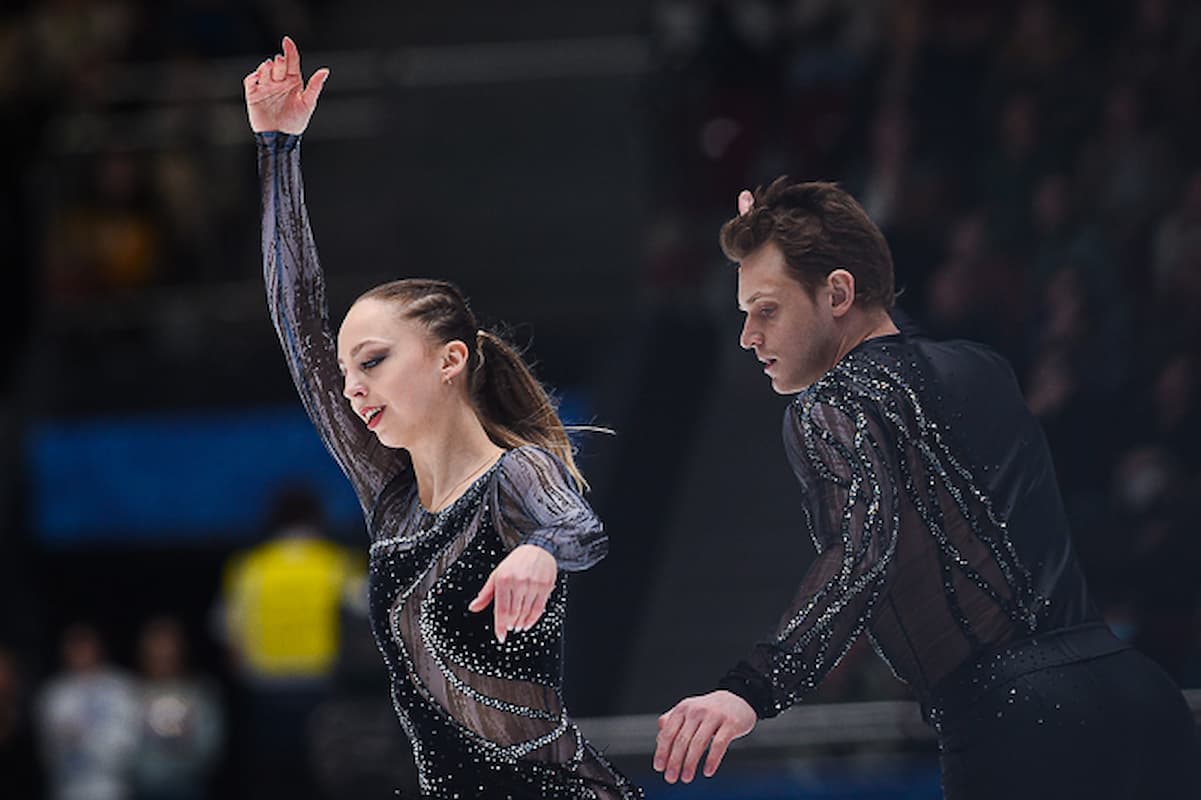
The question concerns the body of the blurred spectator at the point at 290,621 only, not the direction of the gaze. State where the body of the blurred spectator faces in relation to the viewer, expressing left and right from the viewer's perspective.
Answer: facing away from the viewer

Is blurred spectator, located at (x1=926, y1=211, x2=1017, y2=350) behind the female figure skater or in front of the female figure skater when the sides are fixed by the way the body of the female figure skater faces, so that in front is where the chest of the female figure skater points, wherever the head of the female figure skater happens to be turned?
behind

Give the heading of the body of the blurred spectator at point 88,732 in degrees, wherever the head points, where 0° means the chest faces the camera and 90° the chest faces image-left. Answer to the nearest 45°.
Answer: approximately 0°

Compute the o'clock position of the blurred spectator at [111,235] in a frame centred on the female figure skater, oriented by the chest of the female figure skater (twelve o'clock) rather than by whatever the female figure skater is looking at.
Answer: The blurred spectator is roughly at 4 o'clock from the female figure skater.

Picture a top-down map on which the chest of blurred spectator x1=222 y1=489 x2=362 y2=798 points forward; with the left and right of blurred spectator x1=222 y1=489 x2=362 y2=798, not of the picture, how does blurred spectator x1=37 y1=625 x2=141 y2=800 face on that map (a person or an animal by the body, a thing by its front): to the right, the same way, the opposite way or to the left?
the opposite way

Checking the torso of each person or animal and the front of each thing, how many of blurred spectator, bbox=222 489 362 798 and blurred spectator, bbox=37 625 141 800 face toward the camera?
1
